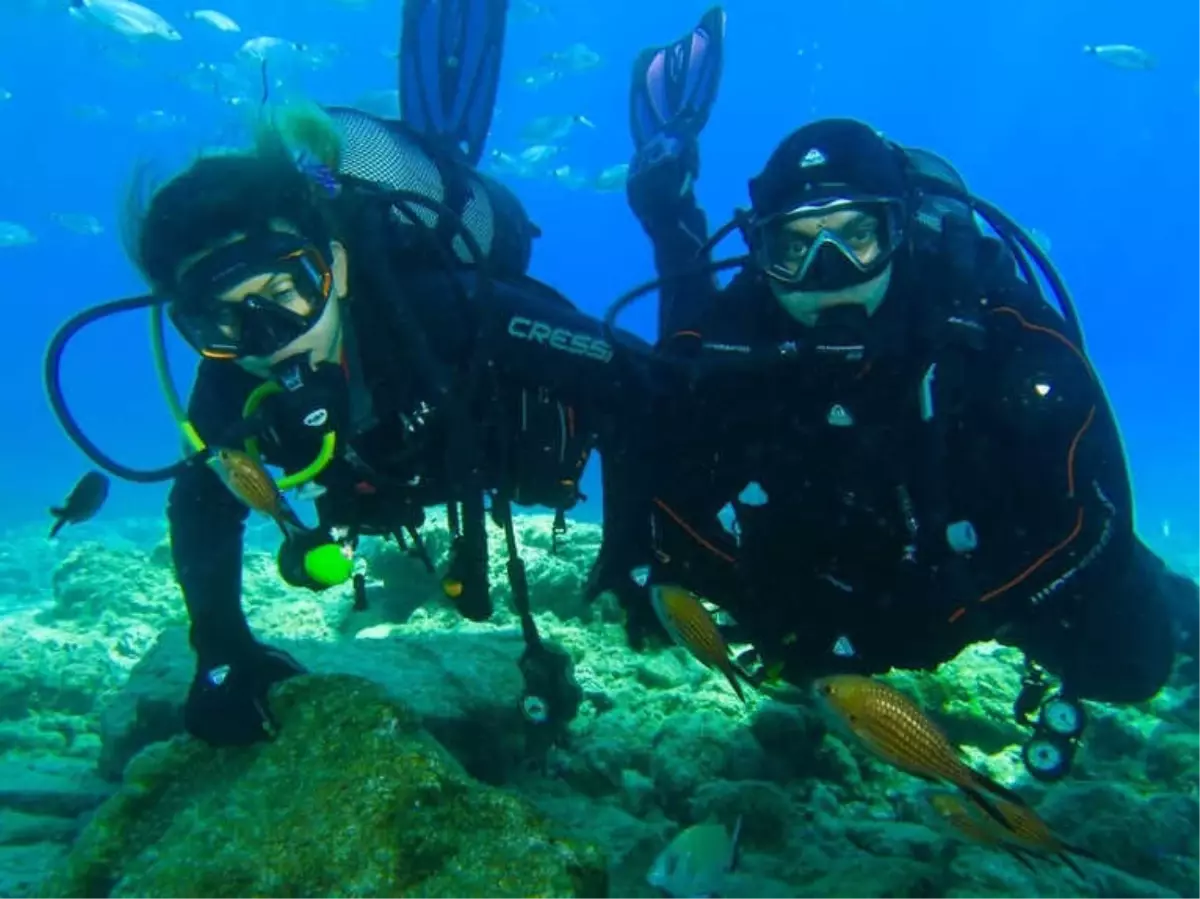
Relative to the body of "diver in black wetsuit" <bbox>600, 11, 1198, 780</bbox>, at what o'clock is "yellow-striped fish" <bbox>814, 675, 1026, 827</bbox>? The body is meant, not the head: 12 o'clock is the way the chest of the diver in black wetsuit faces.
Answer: The yellow-striped fish is roughly at 12 o'clock from the diver in black wetsuit.

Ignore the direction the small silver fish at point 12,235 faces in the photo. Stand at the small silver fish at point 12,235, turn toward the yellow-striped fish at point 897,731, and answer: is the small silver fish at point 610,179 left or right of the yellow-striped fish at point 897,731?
left

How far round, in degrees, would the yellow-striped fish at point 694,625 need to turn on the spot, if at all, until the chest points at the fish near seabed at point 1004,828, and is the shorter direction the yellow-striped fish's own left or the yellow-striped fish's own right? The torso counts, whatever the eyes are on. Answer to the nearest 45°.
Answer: approximately 180°

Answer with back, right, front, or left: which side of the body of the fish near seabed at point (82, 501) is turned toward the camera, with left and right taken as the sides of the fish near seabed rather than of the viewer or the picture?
right

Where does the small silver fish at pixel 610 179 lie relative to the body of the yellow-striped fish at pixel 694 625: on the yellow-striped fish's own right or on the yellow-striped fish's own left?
on the yellow-striped fish's own right

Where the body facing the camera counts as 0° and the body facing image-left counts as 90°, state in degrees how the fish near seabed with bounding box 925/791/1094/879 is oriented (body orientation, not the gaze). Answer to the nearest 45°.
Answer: approximately 90°
